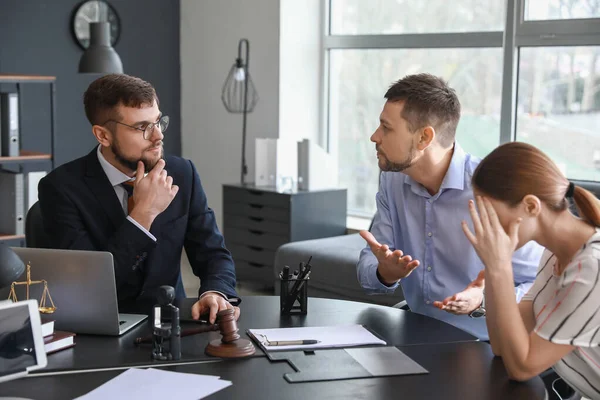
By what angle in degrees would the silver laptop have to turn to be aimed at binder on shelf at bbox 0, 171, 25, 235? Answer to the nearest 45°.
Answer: approximately 45° to its left

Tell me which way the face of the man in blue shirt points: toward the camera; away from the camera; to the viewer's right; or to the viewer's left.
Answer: to the viewer's left

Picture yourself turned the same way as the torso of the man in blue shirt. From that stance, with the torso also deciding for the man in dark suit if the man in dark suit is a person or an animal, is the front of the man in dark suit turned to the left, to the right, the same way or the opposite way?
to the left

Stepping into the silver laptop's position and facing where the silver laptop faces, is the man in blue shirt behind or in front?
in front

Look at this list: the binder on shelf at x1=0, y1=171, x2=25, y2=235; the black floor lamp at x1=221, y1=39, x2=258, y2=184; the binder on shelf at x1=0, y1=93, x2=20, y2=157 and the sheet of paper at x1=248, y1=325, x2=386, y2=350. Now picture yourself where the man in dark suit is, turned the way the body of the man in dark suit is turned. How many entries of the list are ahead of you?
1

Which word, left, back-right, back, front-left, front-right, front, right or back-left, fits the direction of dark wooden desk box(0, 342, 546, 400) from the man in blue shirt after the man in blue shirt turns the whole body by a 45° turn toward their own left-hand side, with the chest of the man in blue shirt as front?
front

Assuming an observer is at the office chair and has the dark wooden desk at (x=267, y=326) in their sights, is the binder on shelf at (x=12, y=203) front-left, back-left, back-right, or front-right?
back-left

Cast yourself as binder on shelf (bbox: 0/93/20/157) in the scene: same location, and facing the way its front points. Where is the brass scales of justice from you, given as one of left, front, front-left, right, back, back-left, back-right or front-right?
front

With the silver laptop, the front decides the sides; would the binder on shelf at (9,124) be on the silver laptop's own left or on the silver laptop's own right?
on the silver laptop's own left

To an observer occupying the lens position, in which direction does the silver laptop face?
facing away from the viewer and to the right of the viewer

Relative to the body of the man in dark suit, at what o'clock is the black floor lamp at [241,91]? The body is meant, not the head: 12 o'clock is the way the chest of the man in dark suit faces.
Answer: The black floor lamp is roughly at 8 o'clock from the man in dark suit.

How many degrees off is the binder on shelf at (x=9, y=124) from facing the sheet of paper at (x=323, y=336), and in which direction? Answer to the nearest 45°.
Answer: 0° — it already faces it

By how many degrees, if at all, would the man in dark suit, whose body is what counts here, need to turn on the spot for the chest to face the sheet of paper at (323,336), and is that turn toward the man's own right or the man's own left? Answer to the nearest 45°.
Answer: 0° — they already face it

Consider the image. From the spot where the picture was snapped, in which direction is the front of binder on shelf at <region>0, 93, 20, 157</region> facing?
facing the viewer

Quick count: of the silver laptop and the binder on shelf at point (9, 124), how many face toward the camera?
1

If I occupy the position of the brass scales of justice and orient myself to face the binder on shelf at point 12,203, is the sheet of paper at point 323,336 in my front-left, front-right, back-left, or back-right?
back-right

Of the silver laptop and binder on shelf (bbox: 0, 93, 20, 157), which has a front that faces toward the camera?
the binder on shelf

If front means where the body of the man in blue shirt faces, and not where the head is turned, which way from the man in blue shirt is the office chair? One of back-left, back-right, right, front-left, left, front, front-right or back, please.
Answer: front-right

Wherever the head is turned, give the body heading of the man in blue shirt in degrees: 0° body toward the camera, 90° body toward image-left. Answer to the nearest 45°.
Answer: approximately 45°
